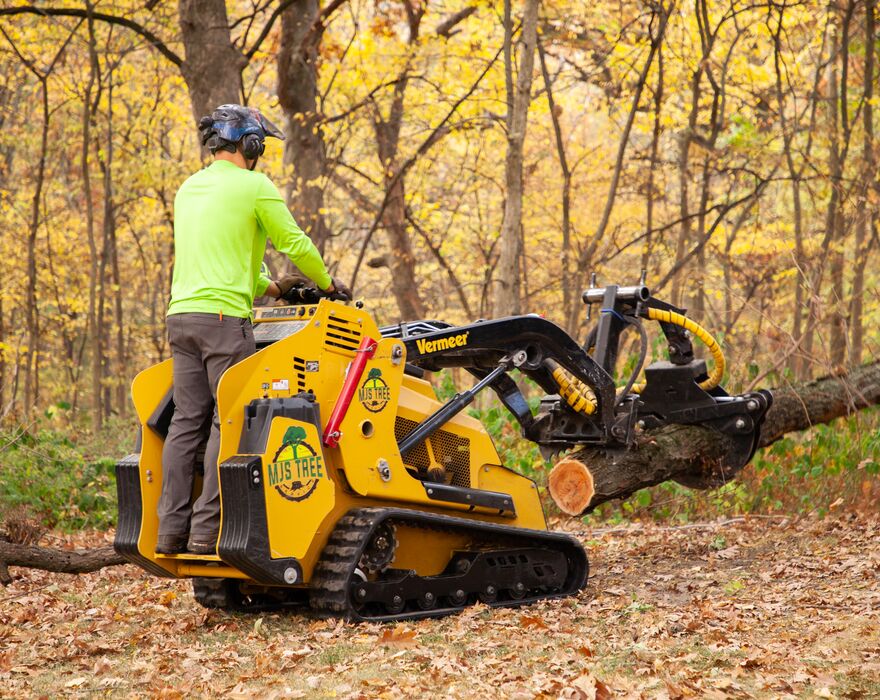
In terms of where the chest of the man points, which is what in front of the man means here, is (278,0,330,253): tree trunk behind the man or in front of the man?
in front

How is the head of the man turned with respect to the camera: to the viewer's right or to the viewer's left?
to the viewer's right

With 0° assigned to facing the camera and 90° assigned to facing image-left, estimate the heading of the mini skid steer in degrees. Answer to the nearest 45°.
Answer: approximately 225°

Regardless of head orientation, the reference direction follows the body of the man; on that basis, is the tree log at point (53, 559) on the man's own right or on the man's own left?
on the man's own left

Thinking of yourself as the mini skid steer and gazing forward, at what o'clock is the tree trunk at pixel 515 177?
The tree trunk is roughly at 11 o'clock from the mini skid steer.

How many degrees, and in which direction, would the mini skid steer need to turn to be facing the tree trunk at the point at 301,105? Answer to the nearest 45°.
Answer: approximately 45° to its left

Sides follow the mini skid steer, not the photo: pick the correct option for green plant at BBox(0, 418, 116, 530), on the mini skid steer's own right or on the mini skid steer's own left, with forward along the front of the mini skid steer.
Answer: on the mini skid steer's own left

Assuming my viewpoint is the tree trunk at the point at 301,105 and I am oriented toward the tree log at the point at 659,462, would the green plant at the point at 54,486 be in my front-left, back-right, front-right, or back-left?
front-right

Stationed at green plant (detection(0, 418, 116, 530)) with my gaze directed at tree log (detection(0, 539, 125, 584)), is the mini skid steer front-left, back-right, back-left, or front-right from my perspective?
front-left

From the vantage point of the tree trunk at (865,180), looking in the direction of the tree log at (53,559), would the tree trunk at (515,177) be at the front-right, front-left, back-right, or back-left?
front-right

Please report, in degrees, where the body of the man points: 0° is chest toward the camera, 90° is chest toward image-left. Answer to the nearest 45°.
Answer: approximately 225°

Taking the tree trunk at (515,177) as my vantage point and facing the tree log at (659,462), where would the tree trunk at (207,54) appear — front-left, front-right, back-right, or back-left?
back-right

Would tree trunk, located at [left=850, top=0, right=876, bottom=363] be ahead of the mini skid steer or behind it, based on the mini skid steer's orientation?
ahead

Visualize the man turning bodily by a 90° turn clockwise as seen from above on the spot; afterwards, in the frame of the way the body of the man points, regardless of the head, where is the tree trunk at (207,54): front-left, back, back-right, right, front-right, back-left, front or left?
back-left

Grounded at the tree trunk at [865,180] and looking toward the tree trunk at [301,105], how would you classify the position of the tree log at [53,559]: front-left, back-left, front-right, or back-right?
front-left
